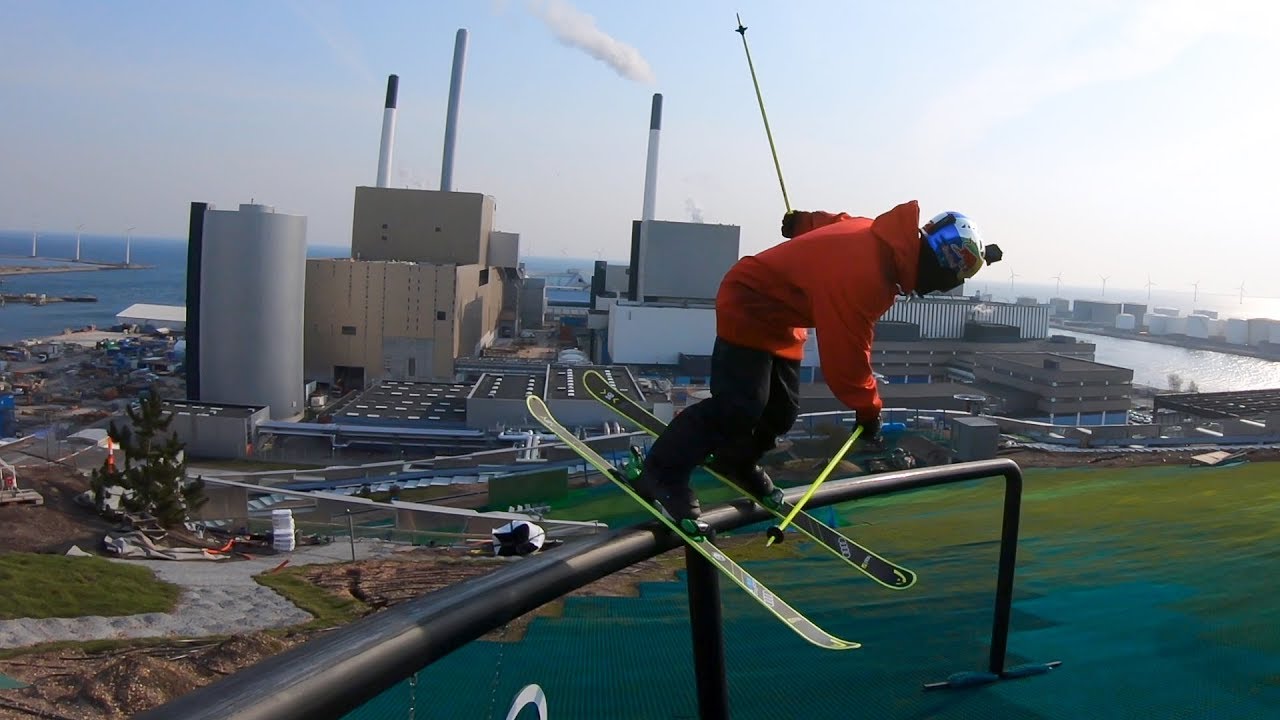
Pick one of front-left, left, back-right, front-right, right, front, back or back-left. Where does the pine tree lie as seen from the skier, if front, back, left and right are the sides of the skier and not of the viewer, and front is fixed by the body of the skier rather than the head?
back-left

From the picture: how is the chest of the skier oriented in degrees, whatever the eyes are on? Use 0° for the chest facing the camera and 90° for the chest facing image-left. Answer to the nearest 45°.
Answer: approximately 270°

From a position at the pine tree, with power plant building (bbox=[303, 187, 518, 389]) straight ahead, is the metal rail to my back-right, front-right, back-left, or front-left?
back-right

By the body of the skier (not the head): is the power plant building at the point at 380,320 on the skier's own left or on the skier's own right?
on the skier's own left

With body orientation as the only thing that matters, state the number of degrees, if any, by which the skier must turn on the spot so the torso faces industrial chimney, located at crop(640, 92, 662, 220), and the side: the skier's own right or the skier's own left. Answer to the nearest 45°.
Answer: approximately 90° to the skier's own left
